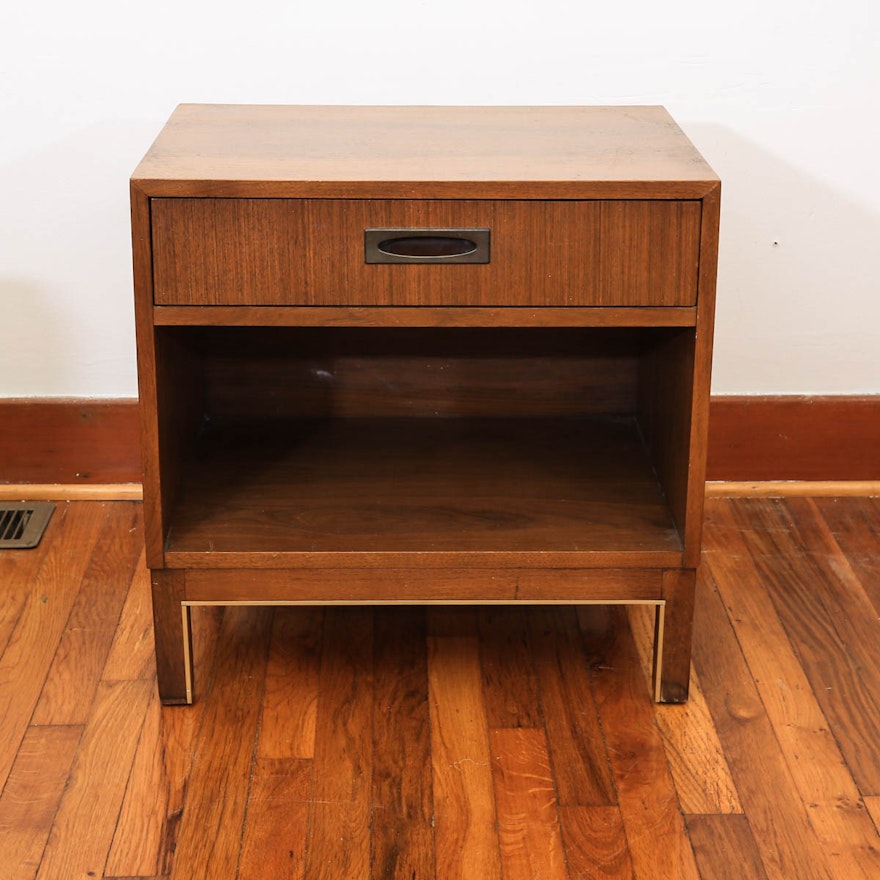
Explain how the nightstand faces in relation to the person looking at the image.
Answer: facing the viewer
